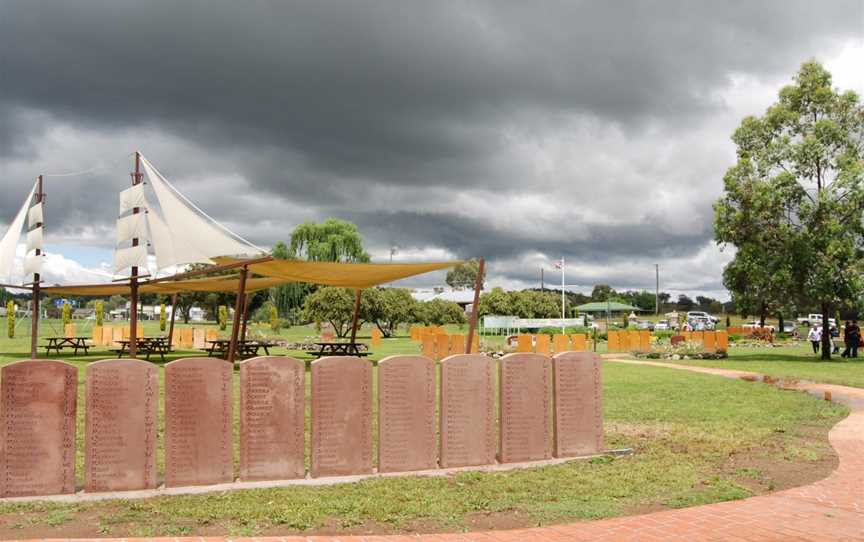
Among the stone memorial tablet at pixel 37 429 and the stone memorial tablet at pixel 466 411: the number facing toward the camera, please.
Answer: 2

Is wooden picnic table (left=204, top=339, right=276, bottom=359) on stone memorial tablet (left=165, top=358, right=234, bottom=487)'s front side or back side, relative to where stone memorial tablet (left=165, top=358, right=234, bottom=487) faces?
on the back side

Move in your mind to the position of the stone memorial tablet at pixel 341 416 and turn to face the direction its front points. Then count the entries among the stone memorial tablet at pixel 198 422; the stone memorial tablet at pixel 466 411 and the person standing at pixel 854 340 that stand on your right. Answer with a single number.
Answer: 1

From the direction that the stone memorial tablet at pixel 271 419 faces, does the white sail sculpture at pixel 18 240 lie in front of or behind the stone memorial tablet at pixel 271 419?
behind

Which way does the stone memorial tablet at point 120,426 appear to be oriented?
toward the camera

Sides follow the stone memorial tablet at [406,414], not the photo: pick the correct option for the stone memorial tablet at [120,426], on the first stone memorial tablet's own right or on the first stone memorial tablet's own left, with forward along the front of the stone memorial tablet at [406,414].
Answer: on the first stone memorial tablet's own right

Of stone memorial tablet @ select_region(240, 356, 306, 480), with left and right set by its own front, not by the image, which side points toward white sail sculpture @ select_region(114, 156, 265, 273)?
back

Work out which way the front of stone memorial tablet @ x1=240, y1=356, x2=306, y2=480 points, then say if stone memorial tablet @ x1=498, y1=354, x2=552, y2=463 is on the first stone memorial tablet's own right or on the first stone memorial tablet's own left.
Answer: on the first stone memorial tablet's own left

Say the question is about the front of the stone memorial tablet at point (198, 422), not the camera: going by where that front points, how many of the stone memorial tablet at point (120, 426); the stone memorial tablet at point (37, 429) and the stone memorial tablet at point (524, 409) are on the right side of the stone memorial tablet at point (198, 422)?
2

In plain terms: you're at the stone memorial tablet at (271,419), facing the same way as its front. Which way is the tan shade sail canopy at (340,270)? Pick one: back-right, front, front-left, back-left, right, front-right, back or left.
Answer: back

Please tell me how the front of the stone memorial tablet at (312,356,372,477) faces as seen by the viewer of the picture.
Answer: facing the viewer

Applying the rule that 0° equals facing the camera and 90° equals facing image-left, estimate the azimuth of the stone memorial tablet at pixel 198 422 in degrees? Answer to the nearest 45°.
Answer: approximately 0°

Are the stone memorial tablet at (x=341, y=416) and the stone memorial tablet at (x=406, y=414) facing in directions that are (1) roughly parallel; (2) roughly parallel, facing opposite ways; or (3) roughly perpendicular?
roughly parallel

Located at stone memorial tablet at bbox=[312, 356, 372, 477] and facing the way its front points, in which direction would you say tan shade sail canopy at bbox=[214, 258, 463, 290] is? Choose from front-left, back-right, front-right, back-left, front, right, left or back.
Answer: back
